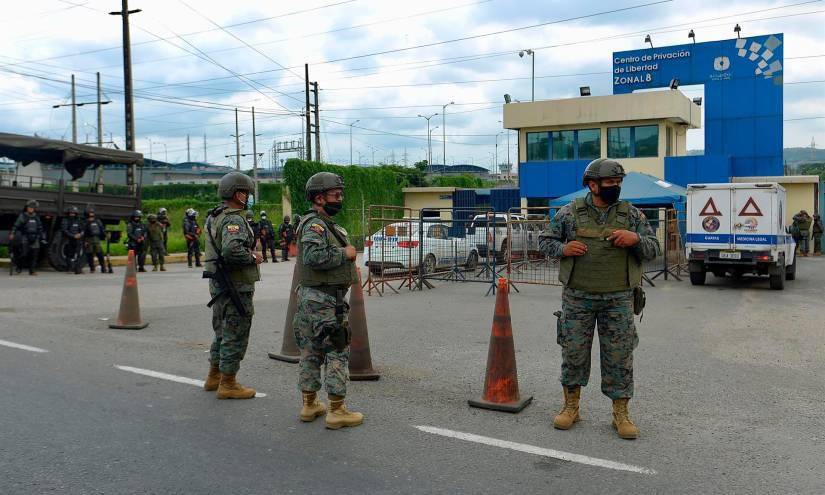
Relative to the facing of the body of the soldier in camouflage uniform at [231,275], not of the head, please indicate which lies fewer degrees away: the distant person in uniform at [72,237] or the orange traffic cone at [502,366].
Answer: the orange traffic cone

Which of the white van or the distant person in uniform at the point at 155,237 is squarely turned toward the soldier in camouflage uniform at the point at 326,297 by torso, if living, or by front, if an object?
the distant person in uniform

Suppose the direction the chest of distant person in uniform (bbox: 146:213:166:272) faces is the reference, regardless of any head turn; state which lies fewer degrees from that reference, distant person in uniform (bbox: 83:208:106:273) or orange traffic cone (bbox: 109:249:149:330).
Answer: the orange traffic cone

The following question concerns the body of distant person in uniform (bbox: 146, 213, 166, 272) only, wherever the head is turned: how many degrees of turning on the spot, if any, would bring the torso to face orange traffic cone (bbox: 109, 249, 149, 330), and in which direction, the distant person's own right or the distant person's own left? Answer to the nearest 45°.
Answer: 0° — they already face it

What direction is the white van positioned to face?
away from the camera

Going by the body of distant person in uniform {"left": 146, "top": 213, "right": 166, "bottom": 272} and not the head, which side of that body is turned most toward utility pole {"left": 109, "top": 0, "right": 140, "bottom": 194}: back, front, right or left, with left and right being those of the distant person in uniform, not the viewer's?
back

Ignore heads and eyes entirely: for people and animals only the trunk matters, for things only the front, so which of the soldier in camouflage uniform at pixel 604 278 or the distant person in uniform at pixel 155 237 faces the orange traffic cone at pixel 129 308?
the distant person in uniform

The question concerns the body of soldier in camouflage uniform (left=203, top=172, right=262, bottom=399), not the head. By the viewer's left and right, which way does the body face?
facing to the right of the viewer

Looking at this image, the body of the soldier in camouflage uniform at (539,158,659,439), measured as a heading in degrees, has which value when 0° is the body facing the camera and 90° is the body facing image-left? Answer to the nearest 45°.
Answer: approximately 0°
